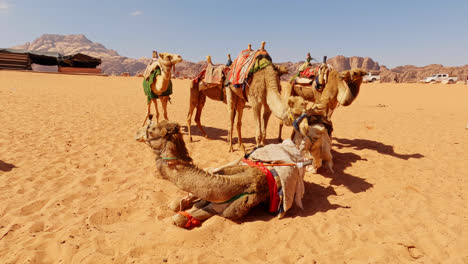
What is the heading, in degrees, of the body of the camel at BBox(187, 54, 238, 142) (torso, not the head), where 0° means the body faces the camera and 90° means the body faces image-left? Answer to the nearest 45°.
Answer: approximately 270°

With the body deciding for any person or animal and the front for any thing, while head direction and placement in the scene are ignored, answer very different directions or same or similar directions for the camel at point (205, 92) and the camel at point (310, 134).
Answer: very different directions

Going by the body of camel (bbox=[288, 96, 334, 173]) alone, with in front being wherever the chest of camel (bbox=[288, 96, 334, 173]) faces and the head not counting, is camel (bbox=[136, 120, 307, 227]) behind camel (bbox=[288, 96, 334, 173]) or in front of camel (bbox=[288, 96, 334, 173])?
in front

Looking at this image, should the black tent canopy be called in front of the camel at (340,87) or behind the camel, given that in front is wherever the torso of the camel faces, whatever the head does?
behind

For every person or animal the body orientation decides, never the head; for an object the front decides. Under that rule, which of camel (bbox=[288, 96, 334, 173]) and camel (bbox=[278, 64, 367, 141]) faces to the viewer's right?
camel (bbox=[278, 64, 367, 141])

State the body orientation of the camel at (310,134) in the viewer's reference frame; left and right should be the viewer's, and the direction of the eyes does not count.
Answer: facing the viewer and to the left of the viewer

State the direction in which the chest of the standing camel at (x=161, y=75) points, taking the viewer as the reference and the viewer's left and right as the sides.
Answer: facing the viewer and to the right of the viewer

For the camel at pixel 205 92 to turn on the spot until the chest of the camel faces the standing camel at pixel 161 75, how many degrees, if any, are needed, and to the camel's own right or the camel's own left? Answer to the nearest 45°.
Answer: approximately 180°

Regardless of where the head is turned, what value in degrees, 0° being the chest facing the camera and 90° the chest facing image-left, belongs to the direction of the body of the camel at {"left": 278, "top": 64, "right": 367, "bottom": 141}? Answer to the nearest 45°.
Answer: approximately 270°
